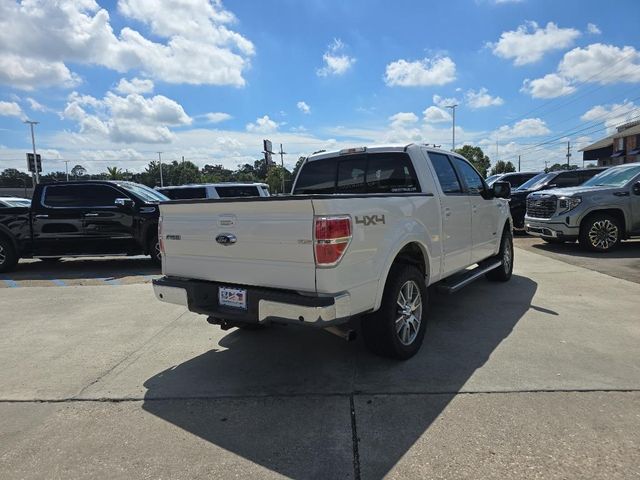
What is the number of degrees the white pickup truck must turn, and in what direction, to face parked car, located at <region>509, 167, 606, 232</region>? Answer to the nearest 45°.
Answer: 0° — it already faces it

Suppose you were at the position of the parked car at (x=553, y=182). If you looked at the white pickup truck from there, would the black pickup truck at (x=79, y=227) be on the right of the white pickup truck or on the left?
right

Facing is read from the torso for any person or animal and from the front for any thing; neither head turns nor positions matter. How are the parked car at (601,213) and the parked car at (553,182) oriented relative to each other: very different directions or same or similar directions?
same or similar directions

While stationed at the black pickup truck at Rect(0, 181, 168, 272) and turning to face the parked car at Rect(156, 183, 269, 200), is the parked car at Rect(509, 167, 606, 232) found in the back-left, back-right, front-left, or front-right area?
front-right

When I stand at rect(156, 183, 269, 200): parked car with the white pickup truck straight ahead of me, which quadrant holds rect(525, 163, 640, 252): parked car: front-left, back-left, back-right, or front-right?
front-left

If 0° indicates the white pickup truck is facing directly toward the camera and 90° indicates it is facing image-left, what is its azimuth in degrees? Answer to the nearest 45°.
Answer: approximately 225°

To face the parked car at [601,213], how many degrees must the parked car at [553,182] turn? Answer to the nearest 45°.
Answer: approximately 45° to its left

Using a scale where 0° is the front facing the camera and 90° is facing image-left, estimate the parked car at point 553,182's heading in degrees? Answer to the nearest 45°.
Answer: approximately 45°

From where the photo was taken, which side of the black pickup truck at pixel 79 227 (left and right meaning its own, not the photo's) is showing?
right

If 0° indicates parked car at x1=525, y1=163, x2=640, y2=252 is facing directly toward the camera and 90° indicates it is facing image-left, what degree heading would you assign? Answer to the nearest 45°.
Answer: approximately 45°

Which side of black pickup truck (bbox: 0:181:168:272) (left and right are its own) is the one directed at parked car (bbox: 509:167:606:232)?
front

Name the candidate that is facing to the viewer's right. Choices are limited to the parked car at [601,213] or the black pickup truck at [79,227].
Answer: the black pickup truck
